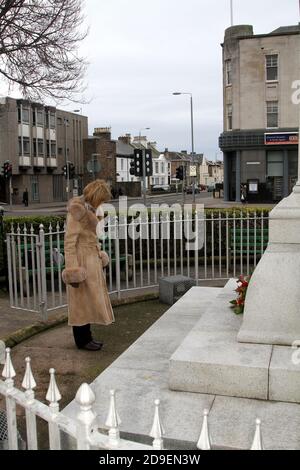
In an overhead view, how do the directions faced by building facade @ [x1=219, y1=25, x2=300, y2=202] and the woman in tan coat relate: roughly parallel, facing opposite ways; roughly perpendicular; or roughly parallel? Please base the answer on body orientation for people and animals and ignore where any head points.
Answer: roughly perpendicular

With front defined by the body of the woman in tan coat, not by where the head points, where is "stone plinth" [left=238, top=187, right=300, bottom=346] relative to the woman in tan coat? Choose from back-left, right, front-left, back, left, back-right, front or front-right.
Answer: front-right

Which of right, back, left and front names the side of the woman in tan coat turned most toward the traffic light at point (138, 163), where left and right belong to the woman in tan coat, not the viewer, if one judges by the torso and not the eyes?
left

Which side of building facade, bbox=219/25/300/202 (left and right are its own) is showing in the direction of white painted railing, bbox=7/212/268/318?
front

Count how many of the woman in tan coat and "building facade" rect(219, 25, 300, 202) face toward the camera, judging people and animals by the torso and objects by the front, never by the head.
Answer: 1

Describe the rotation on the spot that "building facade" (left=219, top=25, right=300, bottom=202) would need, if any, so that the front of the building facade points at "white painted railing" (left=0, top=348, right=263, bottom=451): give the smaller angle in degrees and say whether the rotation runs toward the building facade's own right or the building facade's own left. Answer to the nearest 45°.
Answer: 0° — it already faces it

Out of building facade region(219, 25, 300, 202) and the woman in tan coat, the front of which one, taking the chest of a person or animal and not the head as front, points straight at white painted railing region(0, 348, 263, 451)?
the building facade

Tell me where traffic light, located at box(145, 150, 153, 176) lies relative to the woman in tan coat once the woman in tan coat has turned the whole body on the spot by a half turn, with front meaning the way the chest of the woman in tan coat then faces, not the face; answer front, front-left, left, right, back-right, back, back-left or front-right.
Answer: right

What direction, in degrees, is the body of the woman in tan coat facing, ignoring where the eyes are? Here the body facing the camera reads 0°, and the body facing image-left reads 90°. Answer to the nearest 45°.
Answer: approximately 270°

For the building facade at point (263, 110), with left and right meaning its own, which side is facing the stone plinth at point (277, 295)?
front

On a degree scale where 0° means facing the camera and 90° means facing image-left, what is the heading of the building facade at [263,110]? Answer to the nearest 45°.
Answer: approximately 0°
